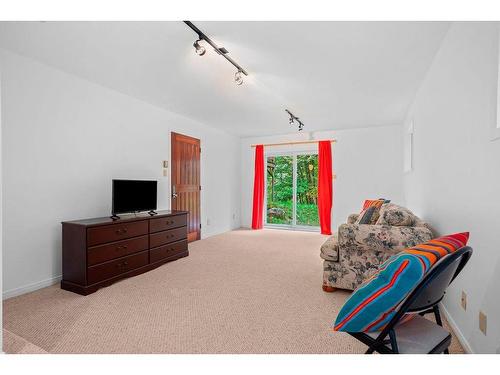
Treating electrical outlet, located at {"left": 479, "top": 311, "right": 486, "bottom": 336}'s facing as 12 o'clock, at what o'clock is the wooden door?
The wooden door is roughly at 2 o'clock from the electrical outlet.

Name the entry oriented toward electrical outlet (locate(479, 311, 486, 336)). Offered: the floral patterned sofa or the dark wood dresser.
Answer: the dark wood dresser

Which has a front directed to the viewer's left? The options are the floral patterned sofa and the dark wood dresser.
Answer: the floral patterned sofa

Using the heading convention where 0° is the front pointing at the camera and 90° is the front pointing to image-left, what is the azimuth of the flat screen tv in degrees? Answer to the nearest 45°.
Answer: approximately 315°

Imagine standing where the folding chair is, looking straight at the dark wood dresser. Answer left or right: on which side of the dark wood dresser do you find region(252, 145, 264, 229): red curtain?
right

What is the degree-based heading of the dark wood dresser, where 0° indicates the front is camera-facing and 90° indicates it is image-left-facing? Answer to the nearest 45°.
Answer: approximately 315°

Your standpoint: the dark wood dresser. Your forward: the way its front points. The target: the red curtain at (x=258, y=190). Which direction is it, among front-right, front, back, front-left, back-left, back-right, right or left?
left

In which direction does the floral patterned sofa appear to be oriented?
to the viewer's left

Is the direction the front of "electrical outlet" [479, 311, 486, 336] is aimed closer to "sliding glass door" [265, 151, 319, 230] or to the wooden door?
the wooden door

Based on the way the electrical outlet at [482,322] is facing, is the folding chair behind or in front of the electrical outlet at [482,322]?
in front

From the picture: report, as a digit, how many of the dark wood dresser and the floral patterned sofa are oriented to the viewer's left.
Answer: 1

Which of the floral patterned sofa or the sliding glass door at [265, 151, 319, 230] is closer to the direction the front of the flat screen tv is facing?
the floral patterned sofa

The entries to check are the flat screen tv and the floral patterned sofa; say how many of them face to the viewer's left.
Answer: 1

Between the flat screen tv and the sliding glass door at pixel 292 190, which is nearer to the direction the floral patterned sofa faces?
the flat screen tv

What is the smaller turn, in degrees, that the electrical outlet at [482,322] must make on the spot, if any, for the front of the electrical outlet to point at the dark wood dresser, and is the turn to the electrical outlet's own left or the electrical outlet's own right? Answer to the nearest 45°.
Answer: approximately 45° to the electrical outlet's own right
